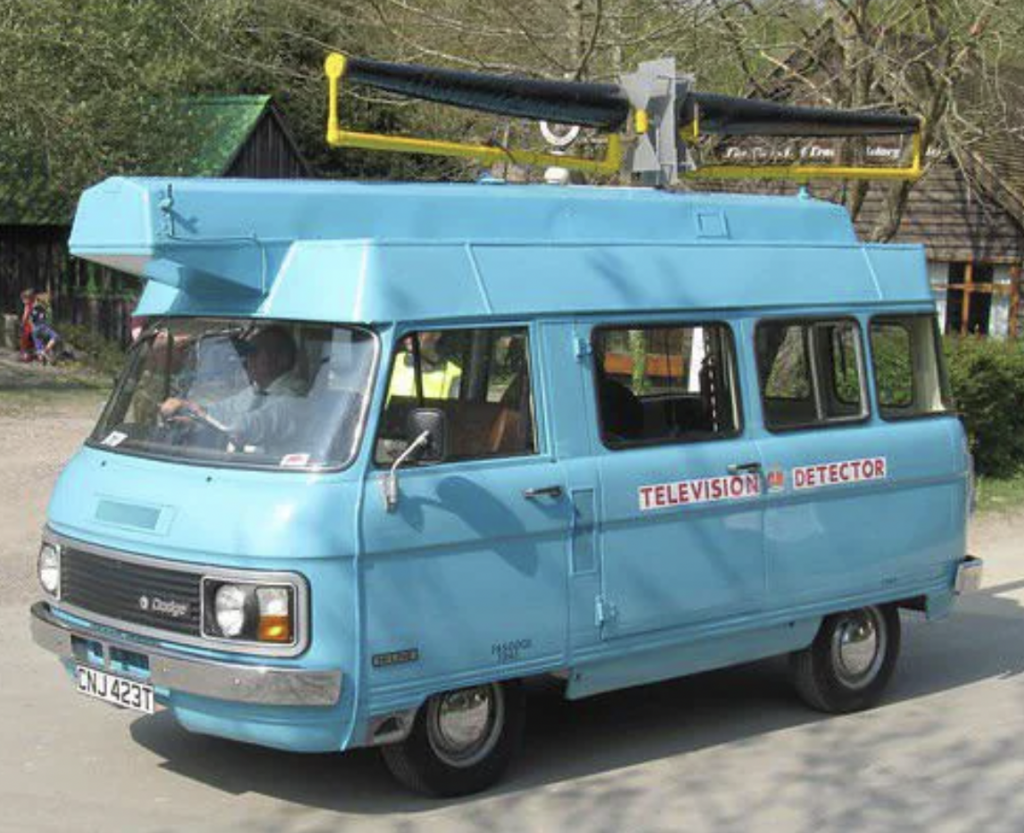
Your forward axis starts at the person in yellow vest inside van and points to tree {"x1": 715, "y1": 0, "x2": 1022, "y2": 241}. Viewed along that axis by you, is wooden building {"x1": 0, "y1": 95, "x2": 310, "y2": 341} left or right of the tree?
left

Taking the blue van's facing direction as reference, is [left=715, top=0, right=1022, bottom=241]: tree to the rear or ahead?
to the rear

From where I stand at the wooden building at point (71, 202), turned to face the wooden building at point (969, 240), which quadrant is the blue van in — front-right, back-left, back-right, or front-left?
front-right

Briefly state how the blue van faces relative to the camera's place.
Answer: facing the viewer and to the left of the viewer

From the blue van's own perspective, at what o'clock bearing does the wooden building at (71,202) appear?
The wooden building is roughly at 4 o'clock from the blue van.

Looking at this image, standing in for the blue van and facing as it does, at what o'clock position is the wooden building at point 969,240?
The wooden building is roughly at 5 o'clock from the blue van.

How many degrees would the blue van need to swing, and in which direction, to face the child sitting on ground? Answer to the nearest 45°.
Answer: approximately 135° to its right
